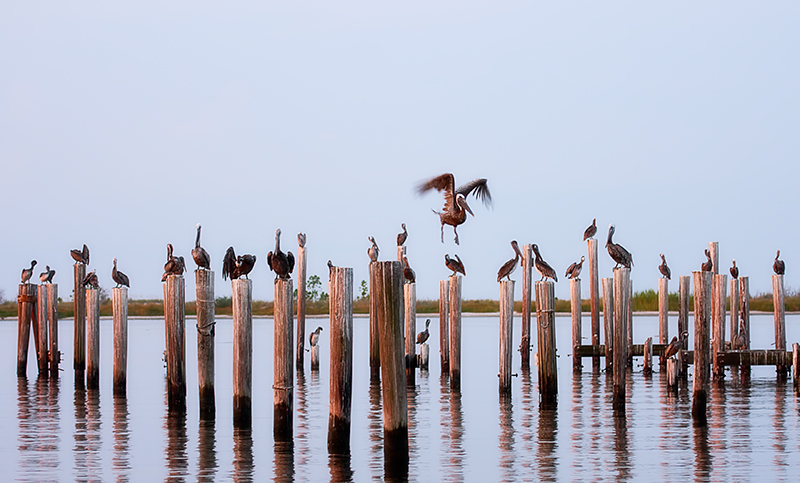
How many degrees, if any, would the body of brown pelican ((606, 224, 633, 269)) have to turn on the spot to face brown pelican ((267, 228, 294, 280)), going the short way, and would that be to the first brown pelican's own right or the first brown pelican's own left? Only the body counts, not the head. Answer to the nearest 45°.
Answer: approximately 45° to the first brown pelican's own left

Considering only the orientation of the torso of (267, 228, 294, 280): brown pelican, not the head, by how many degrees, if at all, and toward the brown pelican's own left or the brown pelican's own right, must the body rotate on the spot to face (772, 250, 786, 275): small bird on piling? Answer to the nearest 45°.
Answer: approximately 135° to the brown pelican's own left

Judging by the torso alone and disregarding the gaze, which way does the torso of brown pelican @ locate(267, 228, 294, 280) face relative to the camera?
toward the camera

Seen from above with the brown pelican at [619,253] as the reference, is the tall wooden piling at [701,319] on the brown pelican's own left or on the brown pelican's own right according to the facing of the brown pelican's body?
on the brown pelican's own left

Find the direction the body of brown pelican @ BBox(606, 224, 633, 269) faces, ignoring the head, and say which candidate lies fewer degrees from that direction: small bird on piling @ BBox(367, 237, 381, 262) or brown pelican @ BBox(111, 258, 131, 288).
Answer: the brown pelican

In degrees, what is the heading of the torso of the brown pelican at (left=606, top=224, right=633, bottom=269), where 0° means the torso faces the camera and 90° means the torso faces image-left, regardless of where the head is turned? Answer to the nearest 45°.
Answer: approximately 90°

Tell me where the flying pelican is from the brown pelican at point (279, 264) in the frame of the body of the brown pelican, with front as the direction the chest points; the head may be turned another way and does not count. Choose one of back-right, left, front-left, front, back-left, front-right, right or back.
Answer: back-left

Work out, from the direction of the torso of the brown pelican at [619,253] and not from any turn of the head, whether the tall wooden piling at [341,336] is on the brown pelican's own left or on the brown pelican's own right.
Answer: on the brown pelican's own left

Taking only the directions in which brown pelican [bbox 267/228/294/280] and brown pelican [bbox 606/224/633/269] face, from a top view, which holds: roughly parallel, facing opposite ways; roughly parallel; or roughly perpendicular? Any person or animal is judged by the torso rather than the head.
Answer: roughly perpendicular
